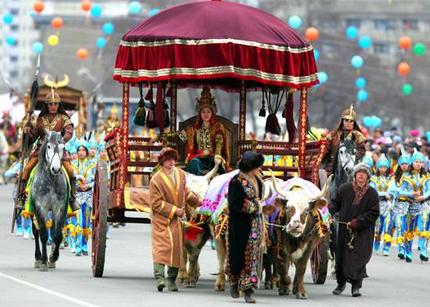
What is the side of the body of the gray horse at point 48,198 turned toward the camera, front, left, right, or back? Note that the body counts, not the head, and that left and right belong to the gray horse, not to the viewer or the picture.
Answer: front

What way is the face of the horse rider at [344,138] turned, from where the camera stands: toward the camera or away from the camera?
toward the camera

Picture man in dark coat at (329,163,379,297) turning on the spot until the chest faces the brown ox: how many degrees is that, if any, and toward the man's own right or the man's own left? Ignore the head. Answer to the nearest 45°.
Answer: approximately 45° to the man's own right

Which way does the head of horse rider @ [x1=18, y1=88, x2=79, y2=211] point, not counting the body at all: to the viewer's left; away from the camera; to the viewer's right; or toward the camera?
toward the camera

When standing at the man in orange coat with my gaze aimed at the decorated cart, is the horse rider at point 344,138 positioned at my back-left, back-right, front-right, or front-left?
front-right

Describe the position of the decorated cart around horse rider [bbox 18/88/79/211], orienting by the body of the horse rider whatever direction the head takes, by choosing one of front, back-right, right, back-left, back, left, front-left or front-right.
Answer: front-left

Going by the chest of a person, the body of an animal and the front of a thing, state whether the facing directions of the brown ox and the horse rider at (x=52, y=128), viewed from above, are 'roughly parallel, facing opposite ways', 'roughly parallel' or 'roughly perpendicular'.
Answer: roughly parallel

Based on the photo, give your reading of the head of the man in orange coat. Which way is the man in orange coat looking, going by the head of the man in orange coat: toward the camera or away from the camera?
toward the camera

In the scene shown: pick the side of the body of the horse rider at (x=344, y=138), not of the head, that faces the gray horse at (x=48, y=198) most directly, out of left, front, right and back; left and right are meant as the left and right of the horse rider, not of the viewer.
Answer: right

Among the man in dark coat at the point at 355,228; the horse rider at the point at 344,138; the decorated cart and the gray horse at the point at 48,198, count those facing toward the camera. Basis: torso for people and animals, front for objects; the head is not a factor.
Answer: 4

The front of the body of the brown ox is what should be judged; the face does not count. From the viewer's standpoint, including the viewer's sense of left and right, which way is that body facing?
facing the viewer

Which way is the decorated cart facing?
toward the camera
